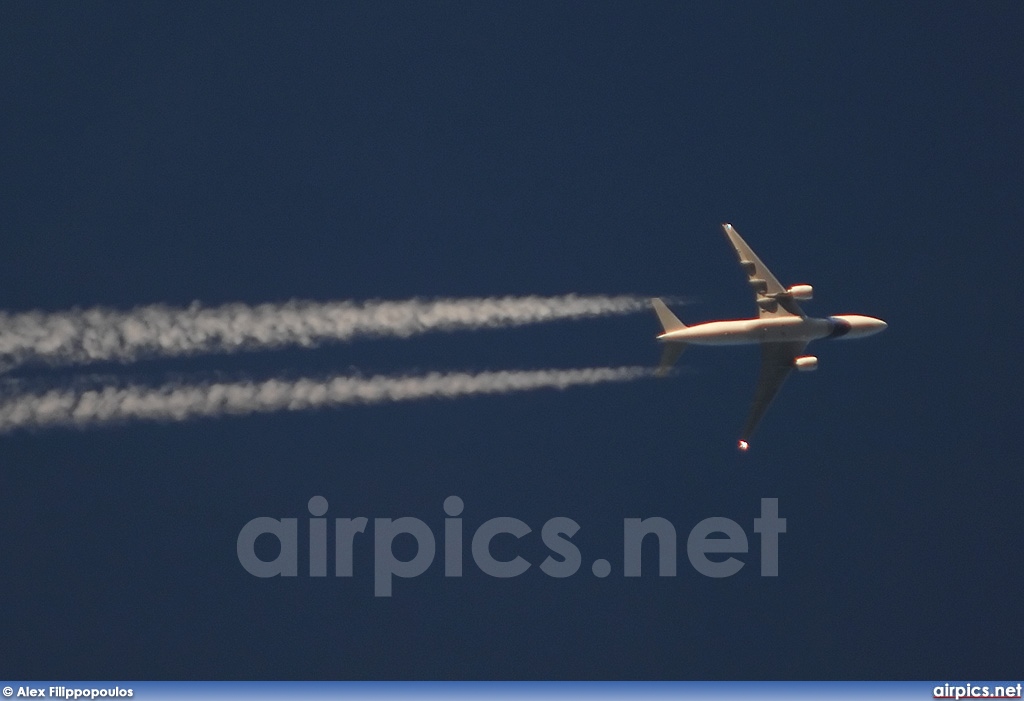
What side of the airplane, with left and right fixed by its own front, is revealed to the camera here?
right

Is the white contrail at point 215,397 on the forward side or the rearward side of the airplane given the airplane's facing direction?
on the rearward side

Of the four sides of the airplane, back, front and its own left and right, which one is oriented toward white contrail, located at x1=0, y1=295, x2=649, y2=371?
back
